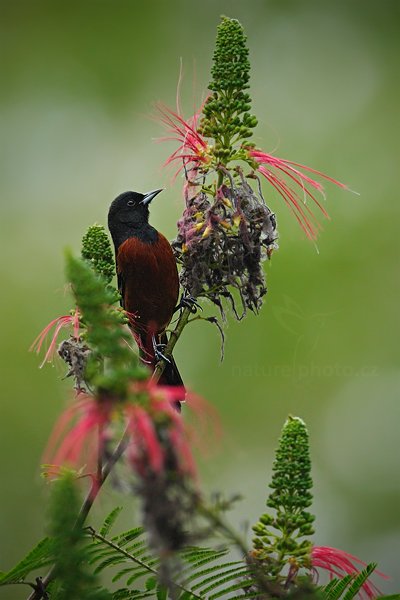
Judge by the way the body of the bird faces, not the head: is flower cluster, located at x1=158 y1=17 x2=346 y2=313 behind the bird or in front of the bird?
in front

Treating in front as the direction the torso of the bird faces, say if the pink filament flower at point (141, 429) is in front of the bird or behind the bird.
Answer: in front

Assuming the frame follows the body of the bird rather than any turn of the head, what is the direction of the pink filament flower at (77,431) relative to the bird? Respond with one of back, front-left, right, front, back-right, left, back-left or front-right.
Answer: front-right

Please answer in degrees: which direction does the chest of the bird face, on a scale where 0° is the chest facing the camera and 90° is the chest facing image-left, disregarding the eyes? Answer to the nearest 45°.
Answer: approximately 315°

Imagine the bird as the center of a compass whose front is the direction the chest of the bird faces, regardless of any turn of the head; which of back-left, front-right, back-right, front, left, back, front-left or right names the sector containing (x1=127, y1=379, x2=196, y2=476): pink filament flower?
front-right
